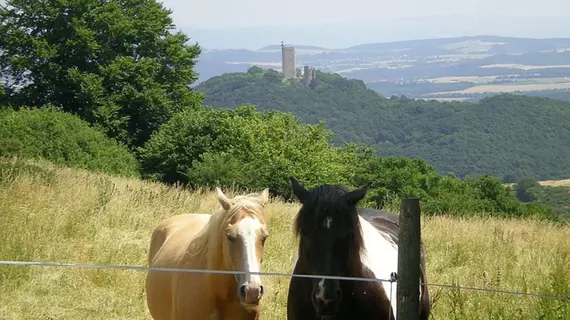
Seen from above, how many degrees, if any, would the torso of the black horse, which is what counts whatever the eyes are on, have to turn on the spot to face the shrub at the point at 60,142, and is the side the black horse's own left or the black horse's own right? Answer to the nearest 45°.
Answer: approximately 90° to the black horse's own right

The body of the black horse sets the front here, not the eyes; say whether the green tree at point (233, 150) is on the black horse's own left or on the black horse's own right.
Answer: on the black horse's own right

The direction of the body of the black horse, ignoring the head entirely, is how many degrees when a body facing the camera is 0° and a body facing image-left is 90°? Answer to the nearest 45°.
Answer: approximately 45°

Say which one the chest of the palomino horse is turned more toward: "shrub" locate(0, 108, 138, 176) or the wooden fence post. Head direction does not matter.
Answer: the wooden fence post

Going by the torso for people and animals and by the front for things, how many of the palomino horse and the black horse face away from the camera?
0

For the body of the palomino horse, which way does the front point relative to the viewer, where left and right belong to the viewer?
facing the viewer and to the right of the viewer

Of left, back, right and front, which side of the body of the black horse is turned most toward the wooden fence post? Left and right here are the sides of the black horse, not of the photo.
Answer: front

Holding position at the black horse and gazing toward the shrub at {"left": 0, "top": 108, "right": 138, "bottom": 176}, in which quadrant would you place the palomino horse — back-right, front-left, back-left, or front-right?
front-left

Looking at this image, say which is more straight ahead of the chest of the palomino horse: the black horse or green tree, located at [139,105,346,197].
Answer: the black horse

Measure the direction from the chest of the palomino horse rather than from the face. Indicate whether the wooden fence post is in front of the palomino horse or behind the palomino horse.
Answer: in front

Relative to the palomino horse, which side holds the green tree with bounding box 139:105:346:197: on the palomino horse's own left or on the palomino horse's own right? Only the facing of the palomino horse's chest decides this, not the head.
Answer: on the palomino horse's own left
